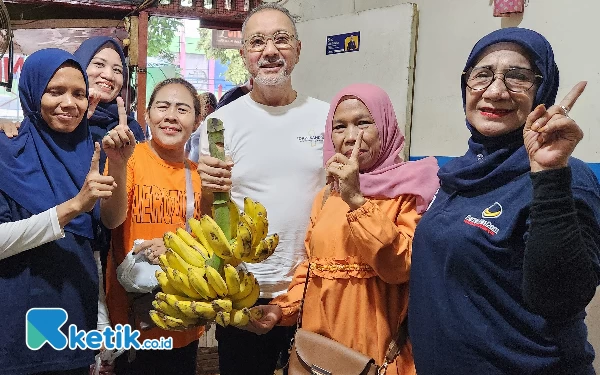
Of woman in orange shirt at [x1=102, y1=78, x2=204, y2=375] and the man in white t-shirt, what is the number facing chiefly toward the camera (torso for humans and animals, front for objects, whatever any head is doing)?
2

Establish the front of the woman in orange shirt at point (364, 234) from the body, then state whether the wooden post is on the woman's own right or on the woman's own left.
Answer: on the woman's own right

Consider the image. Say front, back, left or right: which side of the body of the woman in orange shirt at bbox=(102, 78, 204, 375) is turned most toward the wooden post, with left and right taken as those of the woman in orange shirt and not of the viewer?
back

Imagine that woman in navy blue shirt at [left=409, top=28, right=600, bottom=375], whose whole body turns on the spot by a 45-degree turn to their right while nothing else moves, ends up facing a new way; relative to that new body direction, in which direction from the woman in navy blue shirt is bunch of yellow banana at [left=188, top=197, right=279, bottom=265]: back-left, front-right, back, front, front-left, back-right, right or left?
front

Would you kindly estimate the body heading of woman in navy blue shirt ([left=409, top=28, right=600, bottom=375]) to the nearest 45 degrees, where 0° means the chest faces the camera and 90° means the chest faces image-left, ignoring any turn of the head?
approximately 45°

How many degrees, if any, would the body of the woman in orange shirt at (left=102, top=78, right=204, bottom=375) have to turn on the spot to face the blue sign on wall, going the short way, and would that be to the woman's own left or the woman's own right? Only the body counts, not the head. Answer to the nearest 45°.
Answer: approximately 135° to the woman's own left

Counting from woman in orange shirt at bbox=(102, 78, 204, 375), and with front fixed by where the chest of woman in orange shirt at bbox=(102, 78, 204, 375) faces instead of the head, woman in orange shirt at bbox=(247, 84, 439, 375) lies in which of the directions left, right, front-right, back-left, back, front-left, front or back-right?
front-left
